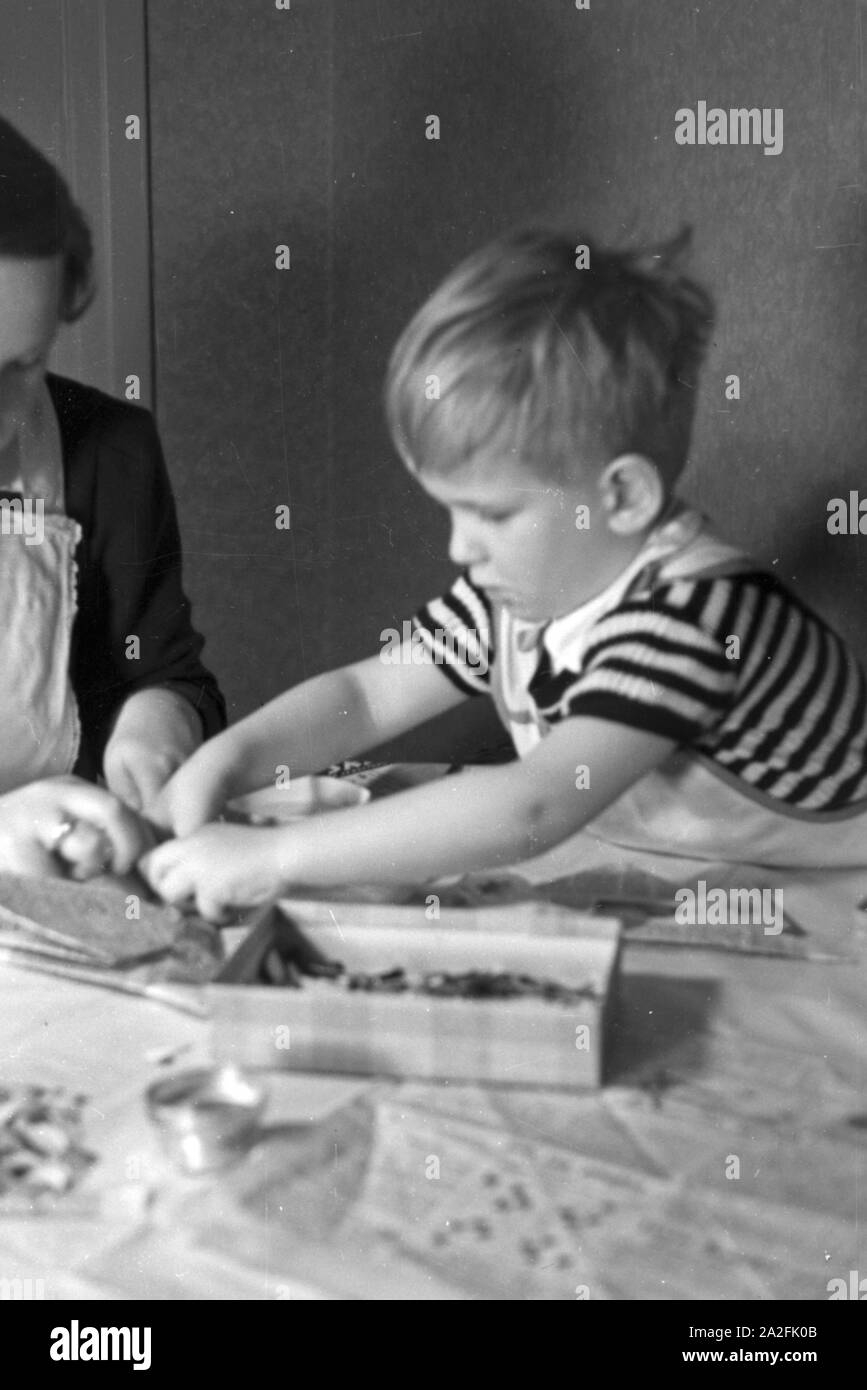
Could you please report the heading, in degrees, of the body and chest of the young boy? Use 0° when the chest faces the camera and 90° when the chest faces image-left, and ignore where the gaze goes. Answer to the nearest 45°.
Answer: approximately 45°

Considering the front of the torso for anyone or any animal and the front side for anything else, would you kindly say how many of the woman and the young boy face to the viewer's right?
0
